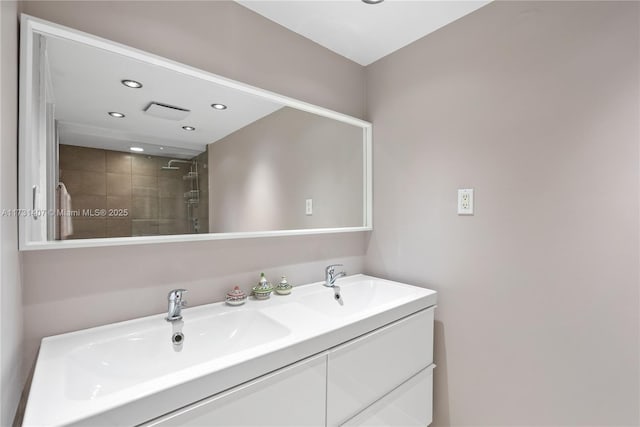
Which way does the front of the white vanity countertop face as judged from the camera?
facing the viewer and to the right of the viewer

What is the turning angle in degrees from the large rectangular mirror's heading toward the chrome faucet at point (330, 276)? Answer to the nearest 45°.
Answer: approximately 45° to its left

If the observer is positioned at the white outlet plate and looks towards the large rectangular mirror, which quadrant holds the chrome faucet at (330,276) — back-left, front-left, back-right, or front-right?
front-right

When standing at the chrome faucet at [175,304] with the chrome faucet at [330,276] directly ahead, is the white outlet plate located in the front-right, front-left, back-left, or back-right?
front-right

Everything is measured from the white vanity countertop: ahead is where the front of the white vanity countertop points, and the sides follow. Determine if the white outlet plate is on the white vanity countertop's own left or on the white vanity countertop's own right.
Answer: on the white vanity countertop's own left

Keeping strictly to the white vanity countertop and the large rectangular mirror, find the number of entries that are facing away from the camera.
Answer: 0
